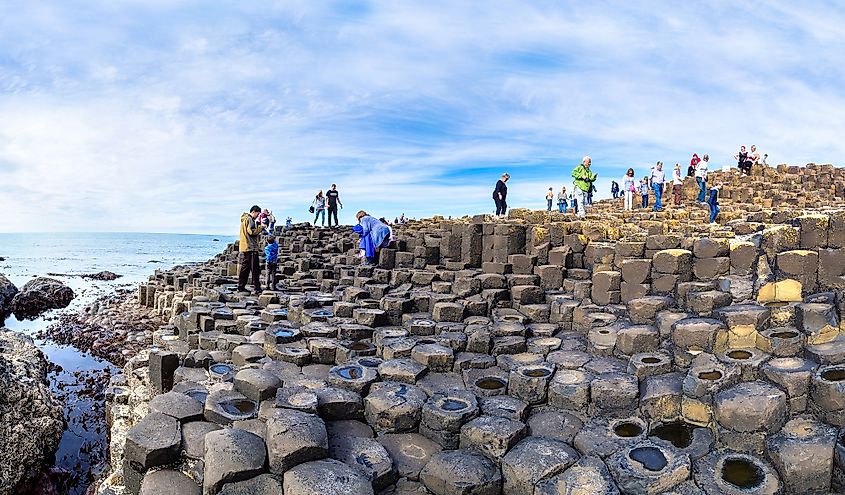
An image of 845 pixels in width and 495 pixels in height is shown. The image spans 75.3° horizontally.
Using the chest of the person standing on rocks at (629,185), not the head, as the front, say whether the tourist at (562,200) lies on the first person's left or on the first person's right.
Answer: on the first person's right

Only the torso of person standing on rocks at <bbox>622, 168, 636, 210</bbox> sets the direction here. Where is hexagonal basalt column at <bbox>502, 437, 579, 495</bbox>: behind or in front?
in front

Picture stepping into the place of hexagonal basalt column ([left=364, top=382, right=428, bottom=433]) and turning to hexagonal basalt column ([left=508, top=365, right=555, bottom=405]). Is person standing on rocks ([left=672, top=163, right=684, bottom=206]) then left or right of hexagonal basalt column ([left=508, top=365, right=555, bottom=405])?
left

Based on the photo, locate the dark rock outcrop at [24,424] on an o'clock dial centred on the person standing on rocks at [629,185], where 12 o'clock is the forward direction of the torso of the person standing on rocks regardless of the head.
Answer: The dark rock outcrop is roughly at 1 o'clock from the person standing on rocks.

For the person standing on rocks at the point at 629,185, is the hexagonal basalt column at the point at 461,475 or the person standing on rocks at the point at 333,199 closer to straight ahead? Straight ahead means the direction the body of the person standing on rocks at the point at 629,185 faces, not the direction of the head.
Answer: the hexagonal basalt column

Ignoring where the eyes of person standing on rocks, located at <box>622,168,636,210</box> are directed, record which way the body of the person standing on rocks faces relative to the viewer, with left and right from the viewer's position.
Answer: facing the viewer

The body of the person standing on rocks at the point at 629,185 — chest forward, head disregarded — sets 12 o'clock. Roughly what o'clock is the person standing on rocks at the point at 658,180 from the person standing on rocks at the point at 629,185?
the person standing on rocks at the point at 658,180 is roughly at 10 o'clock from the person standing on rocks at the point at 629,185.

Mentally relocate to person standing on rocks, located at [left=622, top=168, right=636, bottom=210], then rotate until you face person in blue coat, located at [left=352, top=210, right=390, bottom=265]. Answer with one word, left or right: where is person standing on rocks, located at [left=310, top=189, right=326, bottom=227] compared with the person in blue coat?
right

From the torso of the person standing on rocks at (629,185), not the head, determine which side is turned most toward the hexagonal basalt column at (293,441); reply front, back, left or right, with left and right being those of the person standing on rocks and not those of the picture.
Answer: front
